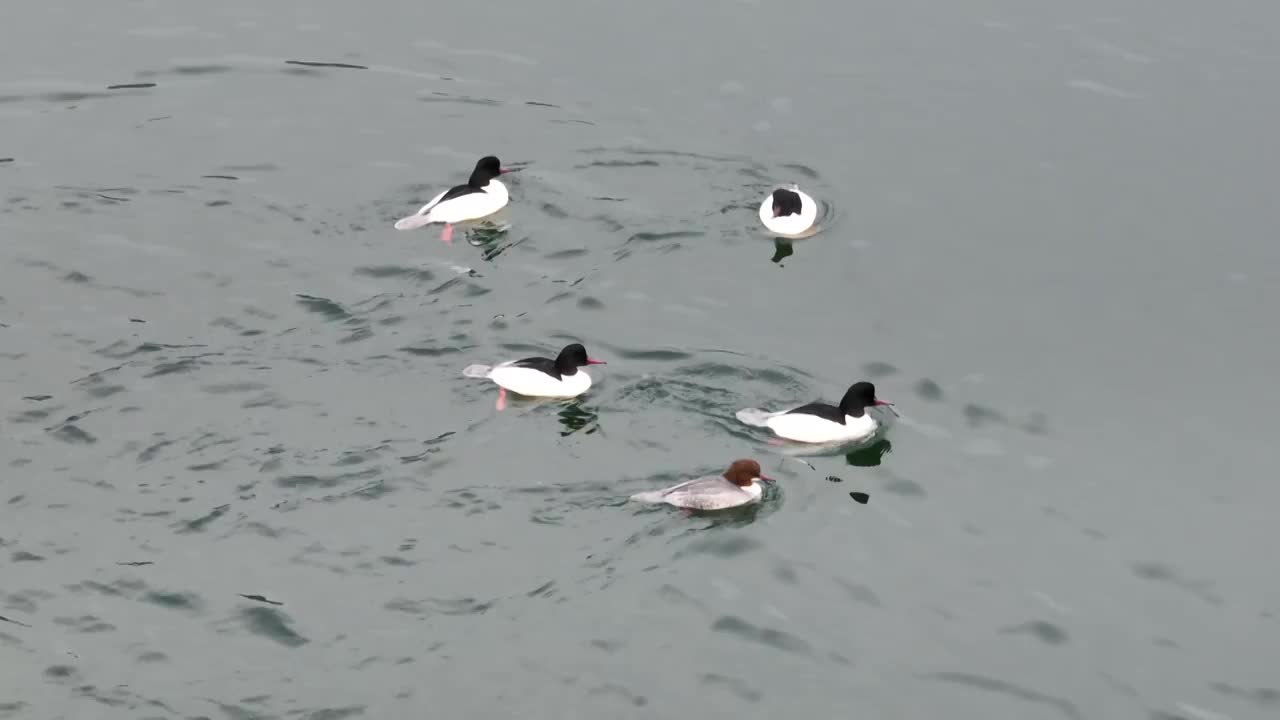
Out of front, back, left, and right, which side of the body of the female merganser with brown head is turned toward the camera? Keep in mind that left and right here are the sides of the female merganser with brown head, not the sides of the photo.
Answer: right

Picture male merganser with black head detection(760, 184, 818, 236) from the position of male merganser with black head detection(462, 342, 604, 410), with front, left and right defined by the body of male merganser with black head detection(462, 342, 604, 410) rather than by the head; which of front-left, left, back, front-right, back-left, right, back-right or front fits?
front-left

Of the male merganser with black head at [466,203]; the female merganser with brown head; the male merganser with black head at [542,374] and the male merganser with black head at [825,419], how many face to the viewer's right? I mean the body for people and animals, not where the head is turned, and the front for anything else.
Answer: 4

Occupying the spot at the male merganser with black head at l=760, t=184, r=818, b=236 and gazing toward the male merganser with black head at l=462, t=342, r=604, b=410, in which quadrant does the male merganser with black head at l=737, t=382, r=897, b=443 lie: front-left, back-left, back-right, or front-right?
front-left

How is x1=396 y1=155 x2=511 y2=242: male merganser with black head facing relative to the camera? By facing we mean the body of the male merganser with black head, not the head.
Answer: to the viewer's right

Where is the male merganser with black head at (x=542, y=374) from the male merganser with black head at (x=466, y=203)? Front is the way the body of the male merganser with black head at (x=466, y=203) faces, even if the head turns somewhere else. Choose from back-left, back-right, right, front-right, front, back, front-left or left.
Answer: right

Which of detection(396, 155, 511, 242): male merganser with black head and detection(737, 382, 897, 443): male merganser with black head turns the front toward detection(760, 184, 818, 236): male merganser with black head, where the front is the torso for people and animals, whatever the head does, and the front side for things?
detection(396, 155, 511, 242): male merganser with black head

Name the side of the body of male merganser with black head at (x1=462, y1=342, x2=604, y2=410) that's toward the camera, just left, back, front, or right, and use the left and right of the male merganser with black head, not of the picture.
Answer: right

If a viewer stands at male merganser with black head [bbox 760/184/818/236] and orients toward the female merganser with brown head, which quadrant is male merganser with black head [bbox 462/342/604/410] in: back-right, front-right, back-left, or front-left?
front-right

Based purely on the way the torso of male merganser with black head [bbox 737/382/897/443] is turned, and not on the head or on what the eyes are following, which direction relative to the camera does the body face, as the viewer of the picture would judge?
to the viewer's right

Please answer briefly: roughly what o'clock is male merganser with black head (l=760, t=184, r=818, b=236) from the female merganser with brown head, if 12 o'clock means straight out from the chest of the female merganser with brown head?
The male merganser with black head is roughly at 9 o'clock from the female merganser with brown head.

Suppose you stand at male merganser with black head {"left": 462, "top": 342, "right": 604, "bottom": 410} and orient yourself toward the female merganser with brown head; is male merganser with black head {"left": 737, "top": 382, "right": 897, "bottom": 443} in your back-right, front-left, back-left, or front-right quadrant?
front-left

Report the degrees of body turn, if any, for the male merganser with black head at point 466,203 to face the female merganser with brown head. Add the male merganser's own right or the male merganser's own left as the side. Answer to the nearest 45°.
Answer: approximately 90° to the male merganser's own right

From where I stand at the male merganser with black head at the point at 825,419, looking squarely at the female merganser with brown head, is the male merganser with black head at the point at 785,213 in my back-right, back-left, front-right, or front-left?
back-right

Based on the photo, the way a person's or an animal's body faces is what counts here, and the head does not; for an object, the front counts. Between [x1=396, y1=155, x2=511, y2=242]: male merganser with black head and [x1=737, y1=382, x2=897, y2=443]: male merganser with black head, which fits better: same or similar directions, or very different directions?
same or similar directions

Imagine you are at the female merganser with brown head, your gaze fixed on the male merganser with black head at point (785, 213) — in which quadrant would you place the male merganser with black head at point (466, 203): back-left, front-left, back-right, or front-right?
front-left

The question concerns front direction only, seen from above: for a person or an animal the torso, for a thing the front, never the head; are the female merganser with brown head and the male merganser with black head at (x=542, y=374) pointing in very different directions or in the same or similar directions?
same or similar directions
